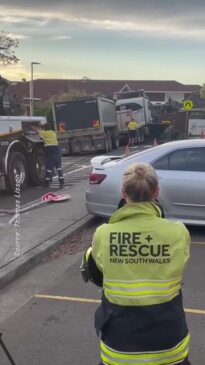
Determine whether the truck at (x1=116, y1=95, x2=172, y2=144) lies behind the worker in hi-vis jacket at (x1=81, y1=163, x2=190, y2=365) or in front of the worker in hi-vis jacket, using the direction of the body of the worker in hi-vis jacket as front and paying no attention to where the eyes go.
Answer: in front

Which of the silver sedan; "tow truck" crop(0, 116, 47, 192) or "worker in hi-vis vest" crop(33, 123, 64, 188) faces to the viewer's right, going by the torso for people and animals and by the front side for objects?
the silver sedan

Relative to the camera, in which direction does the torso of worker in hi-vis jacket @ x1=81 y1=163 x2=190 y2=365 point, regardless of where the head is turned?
away from the camera

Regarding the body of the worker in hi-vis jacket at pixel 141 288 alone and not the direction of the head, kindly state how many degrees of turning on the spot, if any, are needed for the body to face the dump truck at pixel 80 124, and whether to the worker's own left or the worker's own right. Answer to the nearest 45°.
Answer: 0° — they already face it

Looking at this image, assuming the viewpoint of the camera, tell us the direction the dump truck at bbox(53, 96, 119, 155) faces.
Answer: facing away from the viewer and to the right of the viewer

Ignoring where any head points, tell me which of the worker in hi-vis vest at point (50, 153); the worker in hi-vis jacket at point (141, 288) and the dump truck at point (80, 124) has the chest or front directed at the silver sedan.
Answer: the worker in hi-vis jacket at point (141, 288)

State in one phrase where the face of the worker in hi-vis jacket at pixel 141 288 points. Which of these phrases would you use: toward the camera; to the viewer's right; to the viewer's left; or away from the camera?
away from the camera

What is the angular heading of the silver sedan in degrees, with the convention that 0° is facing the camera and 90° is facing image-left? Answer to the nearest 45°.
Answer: approximately 270°

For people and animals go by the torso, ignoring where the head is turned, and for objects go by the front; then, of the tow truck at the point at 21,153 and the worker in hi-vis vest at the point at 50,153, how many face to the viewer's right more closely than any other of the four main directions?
0

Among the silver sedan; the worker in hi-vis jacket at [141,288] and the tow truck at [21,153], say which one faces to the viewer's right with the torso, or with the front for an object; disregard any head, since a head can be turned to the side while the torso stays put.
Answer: the silver sedan
